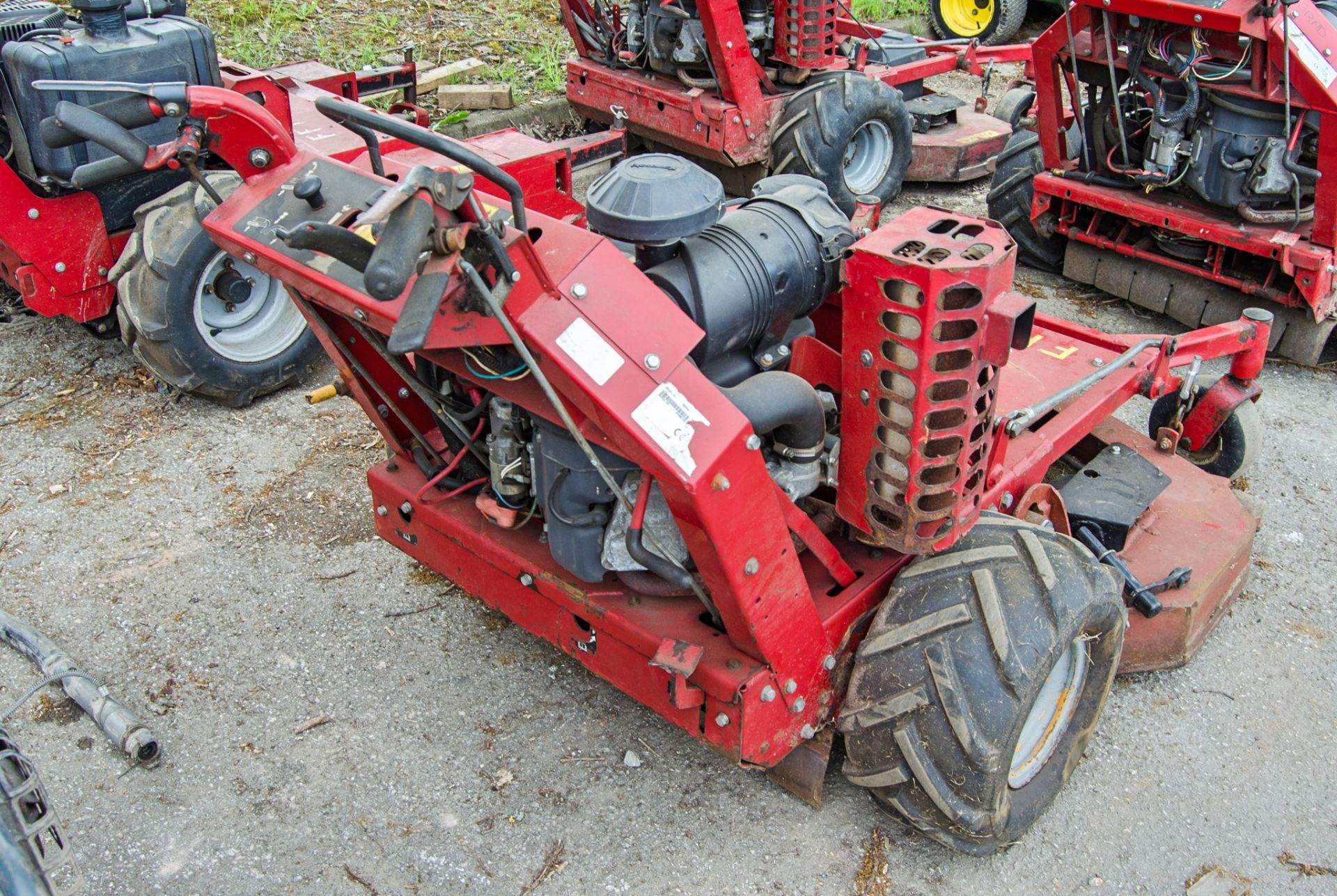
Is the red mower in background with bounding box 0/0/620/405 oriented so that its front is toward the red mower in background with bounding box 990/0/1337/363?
no

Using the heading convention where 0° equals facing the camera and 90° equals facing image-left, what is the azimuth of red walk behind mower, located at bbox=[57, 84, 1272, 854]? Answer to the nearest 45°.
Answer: approximately 225°

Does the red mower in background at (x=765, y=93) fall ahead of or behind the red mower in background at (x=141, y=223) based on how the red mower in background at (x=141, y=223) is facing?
ahead

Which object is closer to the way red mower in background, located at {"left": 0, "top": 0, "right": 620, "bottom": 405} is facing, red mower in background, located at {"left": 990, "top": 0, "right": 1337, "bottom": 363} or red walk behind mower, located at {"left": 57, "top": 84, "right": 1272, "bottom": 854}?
the red mower in background

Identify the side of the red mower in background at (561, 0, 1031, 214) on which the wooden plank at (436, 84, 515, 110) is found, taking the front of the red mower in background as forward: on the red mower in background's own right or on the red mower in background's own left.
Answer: on the red mower in background's own left

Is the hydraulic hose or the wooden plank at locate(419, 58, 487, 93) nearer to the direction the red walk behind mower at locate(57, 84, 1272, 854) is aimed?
the wooden plank

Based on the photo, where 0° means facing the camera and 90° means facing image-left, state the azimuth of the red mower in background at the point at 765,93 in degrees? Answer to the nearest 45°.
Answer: approximately 225°

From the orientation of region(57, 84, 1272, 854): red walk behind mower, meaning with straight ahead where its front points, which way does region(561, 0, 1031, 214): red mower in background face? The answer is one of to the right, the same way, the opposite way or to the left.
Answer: the same way

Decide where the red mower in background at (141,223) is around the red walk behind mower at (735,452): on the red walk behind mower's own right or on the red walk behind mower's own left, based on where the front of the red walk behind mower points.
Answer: on the red walk behind mower's own left

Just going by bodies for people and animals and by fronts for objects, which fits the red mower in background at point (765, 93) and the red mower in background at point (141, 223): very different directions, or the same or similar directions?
same or similar directions

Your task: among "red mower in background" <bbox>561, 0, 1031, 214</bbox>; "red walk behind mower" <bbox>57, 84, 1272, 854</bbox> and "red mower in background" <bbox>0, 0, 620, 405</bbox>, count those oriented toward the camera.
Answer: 0

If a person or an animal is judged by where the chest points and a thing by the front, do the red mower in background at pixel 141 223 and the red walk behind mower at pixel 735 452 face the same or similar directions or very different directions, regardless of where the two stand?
same or similar directions

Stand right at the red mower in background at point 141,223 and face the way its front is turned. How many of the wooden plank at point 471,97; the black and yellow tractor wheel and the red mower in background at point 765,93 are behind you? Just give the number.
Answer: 0

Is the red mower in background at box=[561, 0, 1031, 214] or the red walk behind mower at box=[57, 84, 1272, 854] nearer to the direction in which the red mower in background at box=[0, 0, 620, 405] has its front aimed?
the red mower in background

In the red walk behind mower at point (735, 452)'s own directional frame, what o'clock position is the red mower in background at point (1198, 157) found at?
The red mower in background is roughly at 12 o'clock from the red walk behind mower.

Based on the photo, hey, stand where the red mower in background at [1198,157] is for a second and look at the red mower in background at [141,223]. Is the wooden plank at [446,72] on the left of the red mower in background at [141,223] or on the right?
right

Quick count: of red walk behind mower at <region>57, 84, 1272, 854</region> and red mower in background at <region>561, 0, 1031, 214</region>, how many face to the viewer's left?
0

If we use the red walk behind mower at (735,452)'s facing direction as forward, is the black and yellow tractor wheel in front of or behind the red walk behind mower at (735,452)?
in front

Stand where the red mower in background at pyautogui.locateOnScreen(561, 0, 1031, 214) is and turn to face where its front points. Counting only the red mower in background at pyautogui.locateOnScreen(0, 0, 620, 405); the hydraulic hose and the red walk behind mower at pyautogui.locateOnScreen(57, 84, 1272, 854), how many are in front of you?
0
